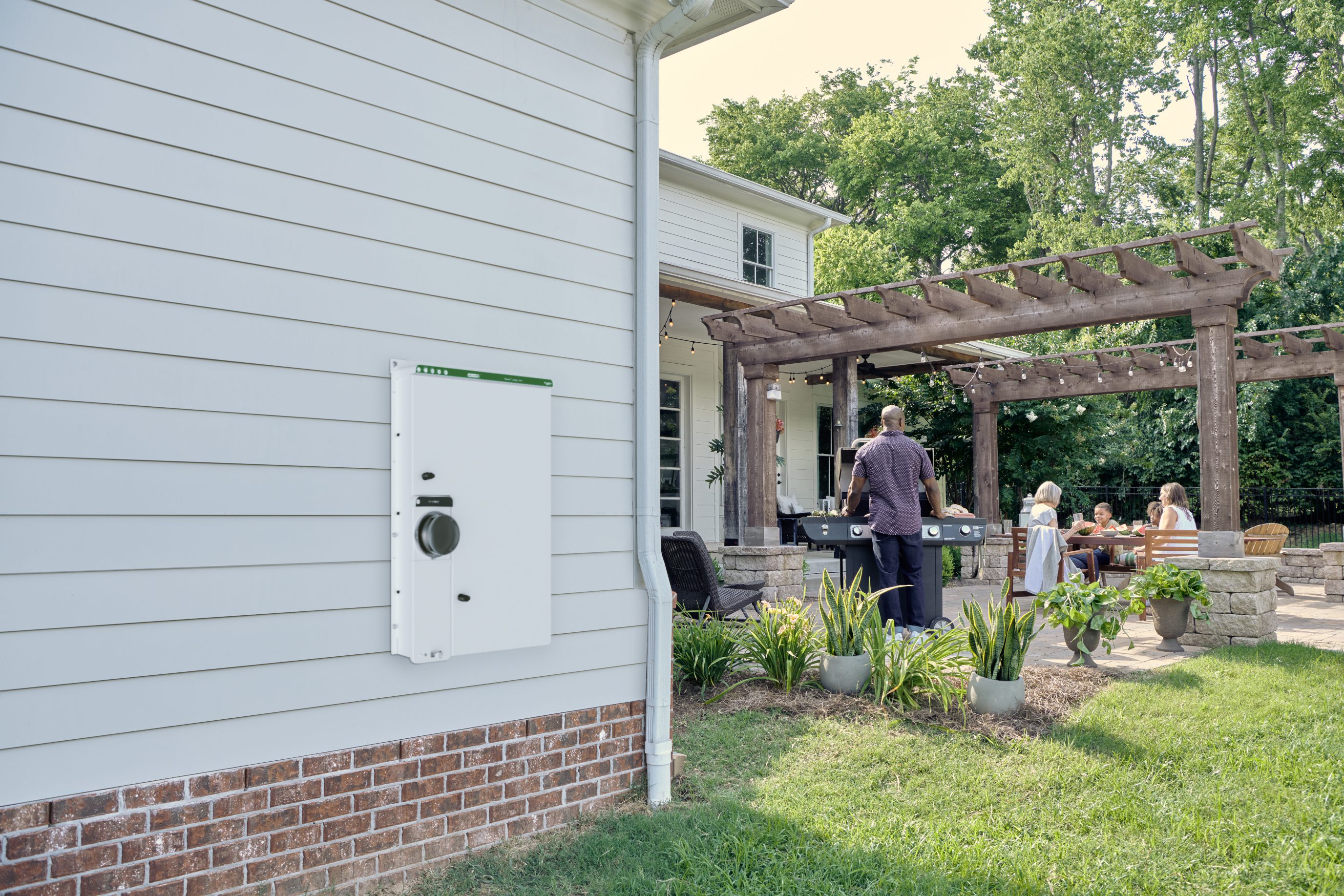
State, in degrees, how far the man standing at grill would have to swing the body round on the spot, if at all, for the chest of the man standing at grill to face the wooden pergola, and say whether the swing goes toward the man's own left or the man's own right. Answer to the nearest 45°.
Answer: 0° — they already face it

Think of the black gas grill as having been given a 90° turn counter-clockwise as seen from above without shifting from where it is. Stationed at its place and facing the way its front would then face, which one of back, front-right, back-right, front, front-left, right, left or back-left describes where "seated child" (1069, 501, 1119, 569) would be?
front-left

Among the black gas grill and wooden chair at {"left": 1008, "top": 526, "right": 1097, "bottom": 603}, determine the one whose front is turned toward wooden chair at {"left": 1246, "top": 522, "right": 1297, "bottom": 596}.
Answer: wooden chair at {"left": 1008, "top": 526, "right": 1097, "bottom": 603}

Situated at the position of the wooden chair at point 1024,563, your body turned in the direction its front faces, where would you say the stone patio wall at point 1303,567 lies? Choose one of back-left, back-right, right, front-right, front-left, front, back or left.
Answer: front

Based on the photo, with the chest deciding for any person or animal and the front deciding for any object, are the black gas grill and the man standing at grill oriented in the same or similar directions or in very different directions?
very different directions

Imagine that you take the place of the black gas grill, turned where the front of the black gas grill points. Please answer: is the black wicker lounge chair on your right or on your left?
on your right

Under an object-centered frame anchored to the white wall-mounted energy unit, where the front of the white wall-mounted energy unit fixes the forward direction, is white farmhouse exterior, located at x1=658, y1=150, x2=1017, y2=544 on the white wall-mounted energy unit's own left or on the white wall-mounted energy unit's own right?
on the white wall-mounted energy unit's own left

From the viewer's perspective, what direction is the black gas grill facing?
toward the camera

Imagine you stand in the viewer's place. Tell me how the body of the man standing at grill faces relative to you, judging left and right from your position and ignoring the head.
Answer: facing away from the viewer

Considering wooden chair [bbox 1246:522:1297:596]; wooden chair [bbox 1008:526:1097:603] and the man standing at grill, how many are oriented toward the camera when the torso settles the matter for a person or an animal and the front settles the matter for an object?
0

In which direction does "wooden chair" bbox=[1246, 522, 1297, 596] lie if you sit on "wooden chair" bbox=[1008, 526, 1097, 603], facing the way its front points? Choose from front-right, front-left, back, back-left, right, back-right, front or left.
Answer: front

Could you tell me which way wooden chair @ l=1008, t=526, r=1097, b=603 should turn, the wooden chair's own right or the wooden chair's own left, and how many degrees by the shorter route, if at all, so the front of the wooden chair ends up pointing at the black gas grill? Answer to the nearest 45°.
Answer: approximately 135° to the wooden chair's own right

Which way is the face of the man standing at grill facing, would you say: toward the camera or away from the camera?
away from the camera

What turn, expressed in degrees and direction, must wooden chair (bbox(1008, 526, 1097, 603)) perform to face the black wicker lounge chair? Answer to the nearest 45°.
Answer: approximately 180°

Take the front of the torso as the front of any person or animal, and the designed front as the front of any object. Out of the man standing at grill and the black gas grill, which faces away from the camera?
the man standing at grill
